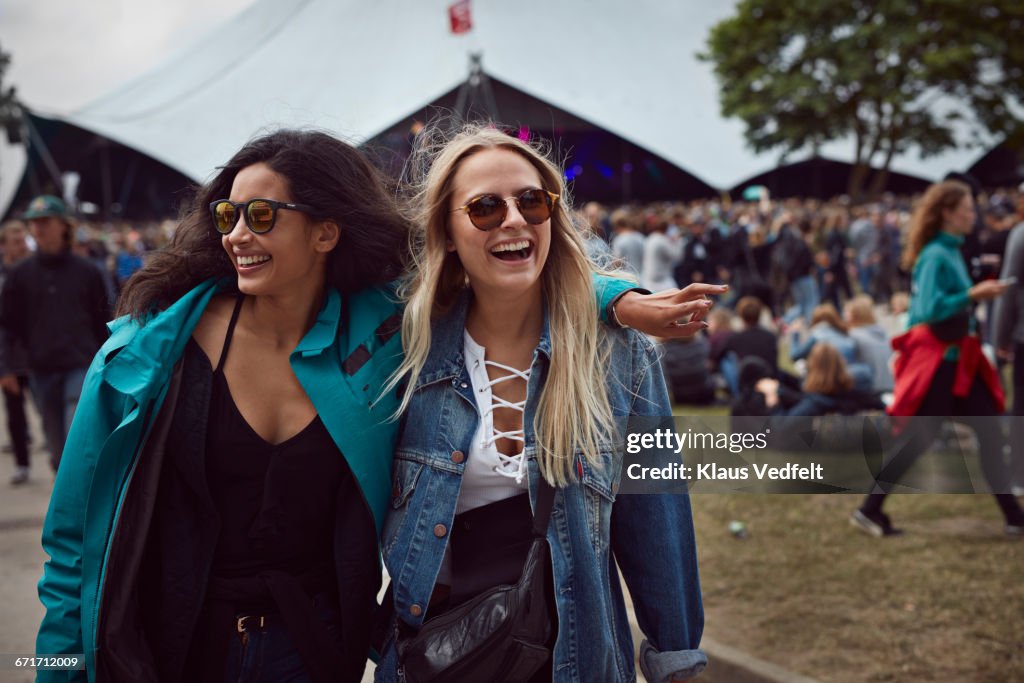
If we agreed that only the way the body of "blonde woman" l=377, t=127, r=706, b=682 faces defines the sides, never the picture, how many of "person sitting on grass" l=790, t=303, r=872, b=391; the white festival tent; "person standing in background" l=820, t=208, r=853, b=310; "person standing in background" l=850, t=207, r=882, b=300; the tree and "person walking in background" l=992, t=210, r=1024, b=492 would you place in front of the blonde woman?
0

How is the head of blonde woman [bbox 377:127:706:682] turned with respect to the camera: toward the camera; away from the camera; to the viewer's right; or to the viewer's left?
toward the camera

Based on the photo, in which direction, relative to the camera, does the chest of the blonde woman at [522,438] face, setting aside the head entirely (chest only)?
toward the camera

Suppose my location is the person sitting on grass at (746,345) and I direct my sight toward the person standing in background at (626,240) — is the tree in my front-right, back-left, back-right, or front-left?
front-right

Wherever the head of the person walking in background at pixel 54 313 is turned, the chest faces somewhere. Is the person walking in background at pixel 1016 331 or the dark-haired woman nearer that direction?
the dark-haired woman

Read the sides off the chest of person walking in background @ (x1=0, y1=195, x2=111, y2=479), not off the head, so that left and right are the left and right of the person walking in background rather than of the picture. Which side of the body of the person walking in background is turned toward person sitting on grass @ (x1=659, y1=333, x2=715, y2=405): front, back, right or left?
left

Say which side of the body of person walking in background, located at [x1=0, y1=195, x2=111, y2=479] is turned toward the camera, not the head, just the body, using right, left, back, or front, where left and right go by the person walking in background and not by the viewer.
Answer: front

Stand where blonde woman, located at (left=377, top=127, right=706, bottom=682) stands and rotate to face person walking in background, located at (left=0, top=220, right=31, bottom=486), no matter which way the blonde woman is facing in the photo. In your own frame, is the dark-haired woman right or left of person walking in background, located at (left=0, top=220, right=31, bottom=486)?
left

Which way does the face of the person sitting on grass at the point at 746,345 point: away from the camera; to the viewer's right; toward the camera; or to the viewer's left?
away from the camera

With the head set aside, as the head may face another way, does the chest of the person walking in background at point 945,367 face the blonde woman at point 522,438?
no

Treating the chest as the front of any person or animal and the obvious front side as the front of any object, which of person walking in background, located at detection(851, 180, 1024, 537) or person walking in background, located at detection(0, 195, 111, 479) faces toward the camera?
person walking in background, located at detection(0, 195, 111, 479)

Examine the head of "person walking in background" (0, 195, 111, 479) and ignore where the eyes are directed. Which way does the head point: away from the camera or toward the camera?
toward the camera

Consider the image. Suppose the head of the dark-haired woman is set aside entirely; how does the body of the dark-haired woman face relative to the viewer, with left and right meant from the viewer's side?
facing the viewer and to the left of the viewer
